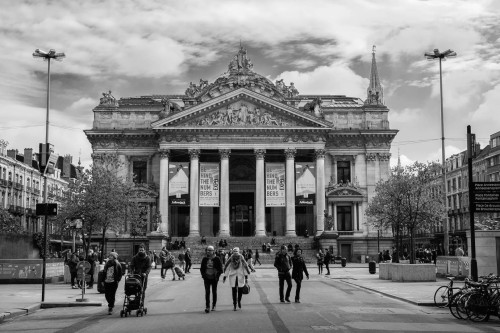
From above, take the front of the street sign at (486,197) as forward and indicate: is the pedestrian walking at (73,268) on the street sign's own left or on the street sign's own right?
on the street sign's own right

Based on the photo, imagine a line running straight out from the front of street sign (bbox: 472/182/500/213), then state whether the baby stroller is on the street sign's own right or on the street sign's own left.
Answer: on the street sign's own right

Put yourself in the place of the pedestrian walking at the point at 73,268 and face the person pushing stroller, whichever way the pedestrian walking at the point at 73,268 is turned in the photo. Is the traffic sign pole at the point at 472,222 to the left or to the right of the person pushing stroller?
left

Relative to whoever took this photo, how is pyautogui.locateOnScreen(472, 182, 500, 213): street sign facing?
facing the viewer

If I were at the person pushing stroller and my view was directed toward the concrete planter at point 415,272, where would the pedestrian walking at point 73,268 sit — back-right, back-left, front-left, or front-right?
front-left

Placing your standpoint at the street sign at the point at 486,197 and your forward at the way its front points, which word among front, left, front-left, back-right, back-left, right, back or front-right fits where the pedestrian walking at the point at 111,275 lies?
front-right

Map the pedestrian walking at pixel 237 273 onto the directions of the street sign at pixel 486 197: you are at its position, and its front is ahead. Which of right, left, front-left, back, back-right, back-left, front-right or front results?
front-right

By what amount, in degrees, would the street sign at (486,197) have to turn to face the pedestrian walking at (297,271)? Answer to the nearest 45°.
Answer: approximately 45° to its right

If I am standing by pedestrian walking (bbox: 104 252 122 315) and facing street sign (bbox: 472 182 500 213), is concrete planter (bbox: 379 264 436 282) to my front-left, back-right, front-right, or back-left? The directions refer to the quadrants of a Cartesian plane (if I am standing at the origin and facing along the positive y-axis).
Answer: front-left

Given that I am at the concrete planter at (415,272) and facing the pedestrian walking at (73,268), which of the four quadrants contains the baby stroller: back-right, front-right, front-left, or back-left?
front-left

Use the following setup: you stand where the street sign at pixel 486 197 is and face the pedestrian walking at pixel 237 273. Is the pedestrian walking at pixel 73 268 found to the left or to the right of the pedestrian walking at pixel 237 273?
right

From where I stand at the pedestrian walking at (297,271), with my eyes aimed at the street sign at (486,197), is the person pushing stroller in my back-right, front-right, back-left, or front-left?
back-right
